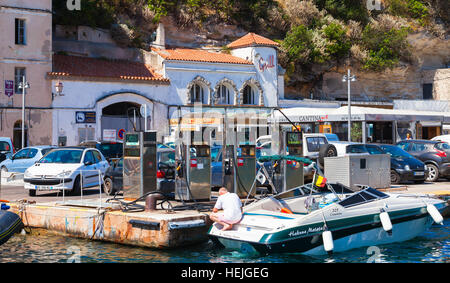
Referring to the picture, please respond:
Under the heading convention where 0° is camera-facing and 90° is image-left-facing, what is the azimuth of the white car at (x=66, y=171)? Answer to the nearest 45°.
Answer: approximately 45°

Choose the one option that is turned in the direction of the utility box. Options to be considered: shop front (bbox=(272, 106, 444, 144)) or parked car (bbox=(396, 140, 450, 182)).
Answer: the shop front

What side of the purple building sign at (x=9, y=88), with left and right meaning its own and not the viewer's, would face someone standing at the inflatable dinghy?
front

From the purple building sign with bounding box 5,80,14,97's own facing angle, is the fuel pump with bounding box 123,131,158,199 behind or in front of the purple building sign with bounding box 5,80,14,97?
in front

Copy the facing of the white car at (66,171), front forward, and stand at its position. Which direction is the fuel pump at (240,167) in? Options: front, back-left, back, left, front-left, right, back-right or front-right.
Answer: left

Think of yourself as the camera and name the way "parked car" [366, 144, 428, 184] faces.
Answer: facing the viewer and to the right of the viewer

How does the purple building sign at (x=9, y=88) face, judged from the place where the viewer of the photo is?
facing the viewer

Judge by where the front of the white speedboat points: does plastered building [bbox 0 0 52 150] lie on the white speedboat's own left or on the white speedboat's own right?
on the white speedboat's own left

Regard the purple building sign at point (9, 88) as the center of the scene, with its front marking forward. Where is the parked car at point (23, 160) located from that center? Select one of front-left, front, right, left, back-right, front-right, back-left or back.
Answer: front

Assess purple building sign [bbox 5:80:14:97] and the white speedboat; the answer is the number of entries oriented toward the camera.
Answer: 1

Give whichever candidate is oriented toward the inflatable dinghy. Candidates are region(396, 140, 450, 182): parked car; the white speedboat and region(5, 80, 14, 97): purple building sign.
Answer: the purple building sign

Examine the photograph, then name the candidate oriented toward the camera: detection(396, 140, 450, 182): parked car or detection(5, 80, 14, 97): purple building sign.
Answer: the purple building sign

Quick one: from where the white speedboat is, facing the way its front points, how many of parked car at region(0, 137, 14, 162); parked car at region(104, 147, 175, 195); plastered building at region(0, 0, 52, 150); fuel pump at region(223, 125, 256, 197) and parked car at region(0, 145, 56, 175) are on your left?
5

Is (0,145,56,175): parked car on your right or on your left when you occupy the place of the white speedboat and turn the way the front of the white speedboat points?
on your left

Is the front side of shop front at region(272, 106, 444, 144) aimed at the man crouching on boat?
yes

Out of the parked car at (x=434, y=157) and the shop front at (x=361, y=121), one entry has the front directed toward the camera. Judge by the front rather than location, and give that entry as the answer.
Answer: the shop front

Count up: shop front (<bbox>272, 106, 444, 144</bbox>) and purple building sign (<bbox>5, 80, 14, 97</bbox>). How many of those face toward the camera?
2

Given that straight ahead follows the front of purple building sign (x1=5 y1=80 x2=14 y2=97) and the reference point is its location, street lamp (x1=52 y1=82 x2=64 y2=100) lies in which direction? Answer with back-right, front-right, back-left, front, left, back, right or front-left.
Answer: left

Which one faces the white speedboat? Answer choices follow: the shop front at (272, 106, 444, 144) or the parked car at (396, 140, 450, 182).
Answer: the shop front

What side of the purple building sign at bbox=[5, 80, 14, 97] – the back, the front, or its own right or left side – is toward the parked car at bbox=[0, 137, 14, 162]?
front
